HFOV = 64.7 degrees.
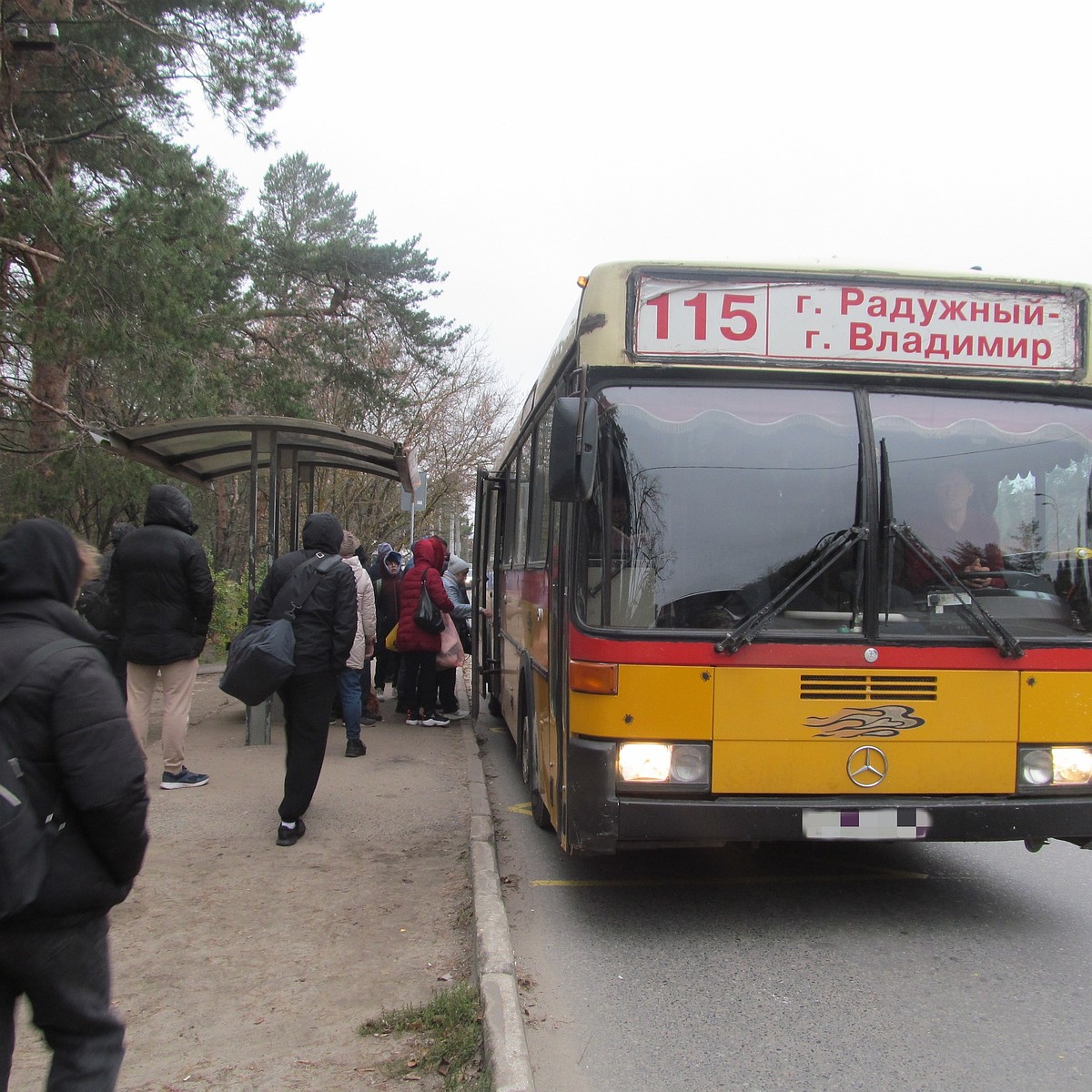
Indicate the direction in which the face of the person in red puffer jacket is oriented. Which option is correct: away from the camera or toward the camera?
away from the camera

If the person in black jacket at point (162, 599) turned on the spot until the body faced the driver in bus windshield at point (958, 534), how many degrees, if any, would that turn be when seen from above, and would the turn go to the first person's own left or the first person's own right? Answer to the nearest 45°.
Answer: approximately 90° to the first person's own right

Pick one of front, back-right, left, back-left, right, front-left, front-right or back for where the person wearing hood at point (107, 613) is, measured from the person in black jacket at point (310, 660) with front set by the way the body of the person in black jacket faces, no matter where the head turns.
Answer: front-left

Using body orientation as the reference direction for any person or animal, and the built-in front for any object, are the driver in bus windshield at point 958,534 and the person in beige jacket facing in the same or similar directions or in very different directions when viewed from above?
very different directions

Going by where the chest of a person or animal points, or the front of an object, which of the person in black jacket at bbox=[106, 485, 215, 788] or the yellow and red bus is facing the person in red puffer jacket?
the person in black jacket

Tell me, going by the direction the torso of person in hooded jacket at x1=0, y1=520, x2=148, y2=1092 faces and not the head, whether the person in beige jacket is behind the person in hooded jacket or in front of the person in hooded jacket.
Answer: in front

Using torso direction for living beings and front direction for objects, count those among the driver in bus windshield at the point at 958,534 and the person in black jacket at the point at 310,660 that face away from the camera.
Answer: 1

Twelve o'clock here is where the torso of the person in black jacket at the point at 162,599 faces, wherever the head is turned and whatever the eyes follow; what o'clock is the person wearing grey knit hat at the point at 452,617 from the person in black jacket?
The person wearing grey knit hat is roughly at 12 o'clock from the person in black jacket.

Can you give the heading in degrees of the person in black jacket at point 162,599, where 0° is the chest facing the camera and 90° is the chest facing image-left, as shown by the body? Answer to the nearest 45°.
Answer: approximately 225°

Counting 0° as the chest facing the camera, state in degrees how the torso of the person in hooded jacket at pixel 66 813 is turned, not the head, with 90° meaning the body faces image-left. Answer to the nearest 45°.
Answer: approximately 225°

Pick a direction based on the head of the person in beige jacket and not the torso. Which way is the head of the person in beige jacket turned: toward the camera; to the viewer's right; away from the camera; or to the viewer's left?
away from the camera

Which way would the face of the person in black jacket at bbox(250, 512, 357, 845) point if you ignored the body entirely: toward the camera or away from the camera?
away from the camera

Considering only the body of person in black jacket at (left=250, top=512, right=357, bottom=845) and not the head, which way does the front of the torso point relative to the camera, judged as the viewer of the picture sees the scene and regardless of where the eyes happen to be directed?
away from the camera

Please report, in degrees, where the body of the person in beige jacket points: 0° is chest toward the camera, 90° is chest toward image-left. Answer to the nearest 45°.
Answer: approximately 225°
